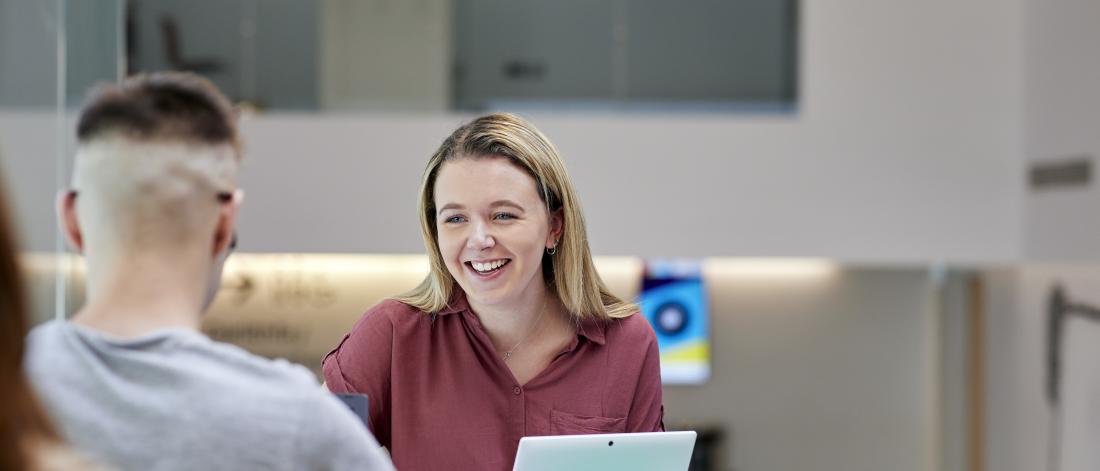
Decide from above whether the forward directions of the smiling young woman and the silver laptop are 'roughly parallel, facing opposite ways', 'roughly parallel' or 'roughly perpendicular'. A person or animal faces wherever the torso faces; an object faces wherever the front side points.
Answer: roughly parallel, facing opposite ways

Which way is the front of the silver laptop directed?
away from the camera

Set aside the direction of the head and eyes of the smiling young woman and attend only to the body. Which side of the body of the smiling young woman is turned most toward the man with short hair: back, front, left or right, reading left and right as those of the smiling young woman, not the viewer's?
front

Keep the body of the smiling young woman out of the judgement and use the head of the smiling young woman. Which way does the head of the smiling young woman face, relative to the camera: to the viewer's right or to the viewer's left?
to the viewer's left

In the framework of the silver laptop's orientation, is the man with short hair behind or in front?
behind

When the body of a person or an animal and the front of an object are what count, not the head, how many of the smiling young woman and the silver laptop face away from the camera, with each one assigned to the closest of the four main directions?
1

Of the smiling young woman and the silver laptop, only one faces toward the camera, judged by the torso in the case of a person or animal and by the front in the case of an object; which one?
the smiling young woman

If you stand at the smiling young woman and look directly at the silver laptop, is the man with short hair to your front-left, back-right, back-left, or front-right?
front-right

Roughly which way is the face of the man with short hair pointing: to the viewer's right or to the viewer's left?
to the viewer's right

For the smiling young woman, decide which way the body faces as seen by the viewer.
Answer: toward the camera
